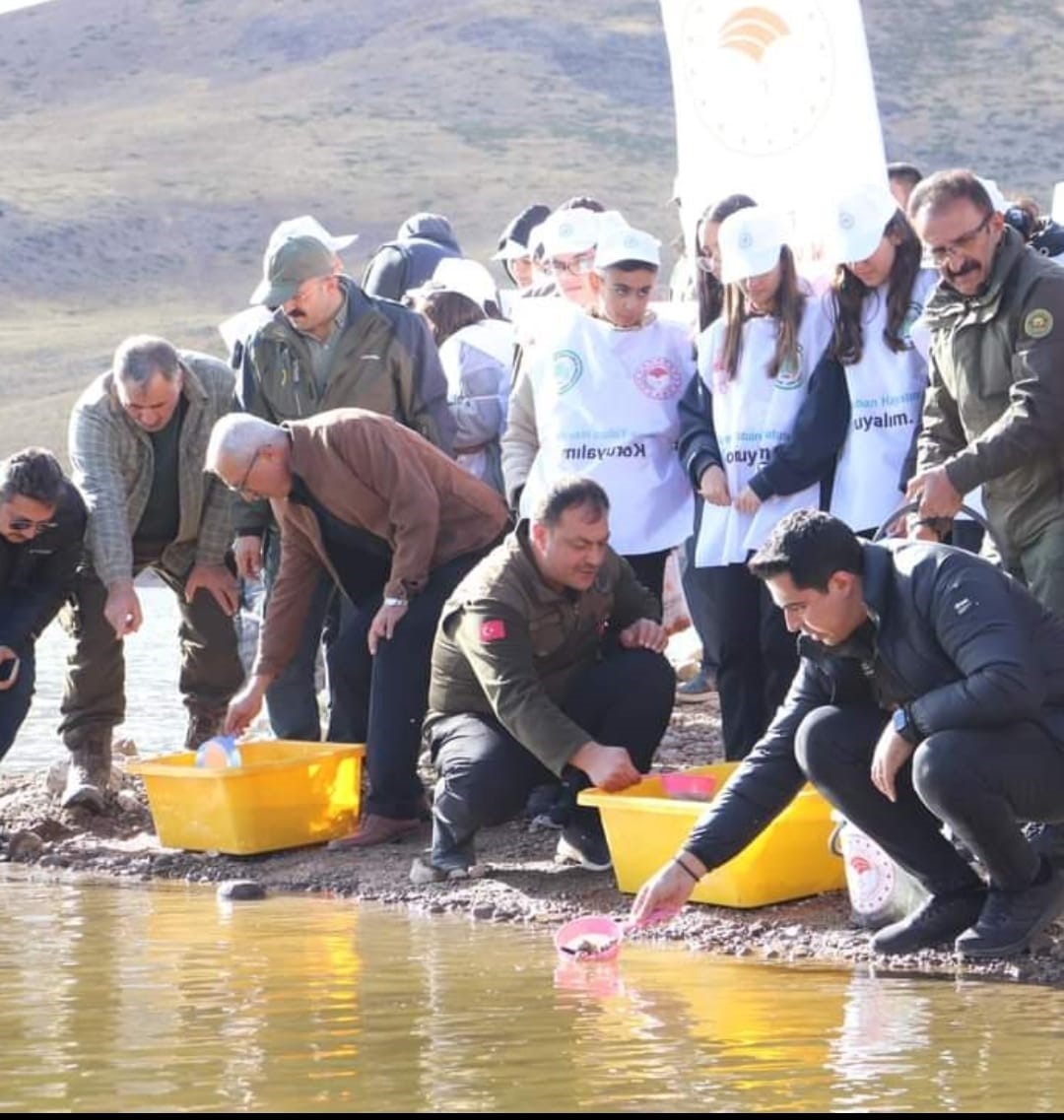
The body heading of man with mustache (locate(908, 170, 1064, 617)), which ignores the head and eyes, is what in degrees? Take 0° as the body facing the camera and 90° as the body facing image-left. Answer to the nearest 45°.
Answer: approximately 45°

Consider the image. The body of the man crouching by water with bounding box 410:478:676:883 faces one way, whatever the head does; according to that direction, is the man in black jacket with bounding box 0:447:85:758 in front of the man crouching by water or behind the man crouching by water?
behind

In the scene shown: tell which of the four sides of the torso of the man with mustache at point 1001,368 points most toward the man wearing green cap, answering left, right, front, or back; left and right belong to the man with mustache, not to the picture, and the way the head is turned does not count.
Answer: right

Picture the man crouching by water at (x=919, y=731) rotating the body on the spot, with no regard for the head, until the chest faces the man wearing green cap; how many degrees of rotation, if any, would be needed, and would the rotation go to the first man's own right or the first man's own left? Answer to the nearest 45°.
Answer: approximately 90° to the first man's own right

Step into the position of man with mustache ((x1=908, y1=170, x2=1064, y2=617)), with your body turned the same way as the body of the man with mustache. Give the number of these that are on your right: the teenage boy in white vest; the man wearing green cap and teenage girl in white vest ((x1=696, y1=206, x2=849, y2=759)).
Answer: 3

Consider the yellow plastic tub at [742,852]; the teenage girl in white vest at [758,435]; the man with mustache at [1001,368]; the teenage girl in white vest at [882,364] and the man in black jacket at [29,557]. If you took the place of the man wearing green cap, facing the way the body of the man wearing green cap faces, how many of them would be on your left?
4
